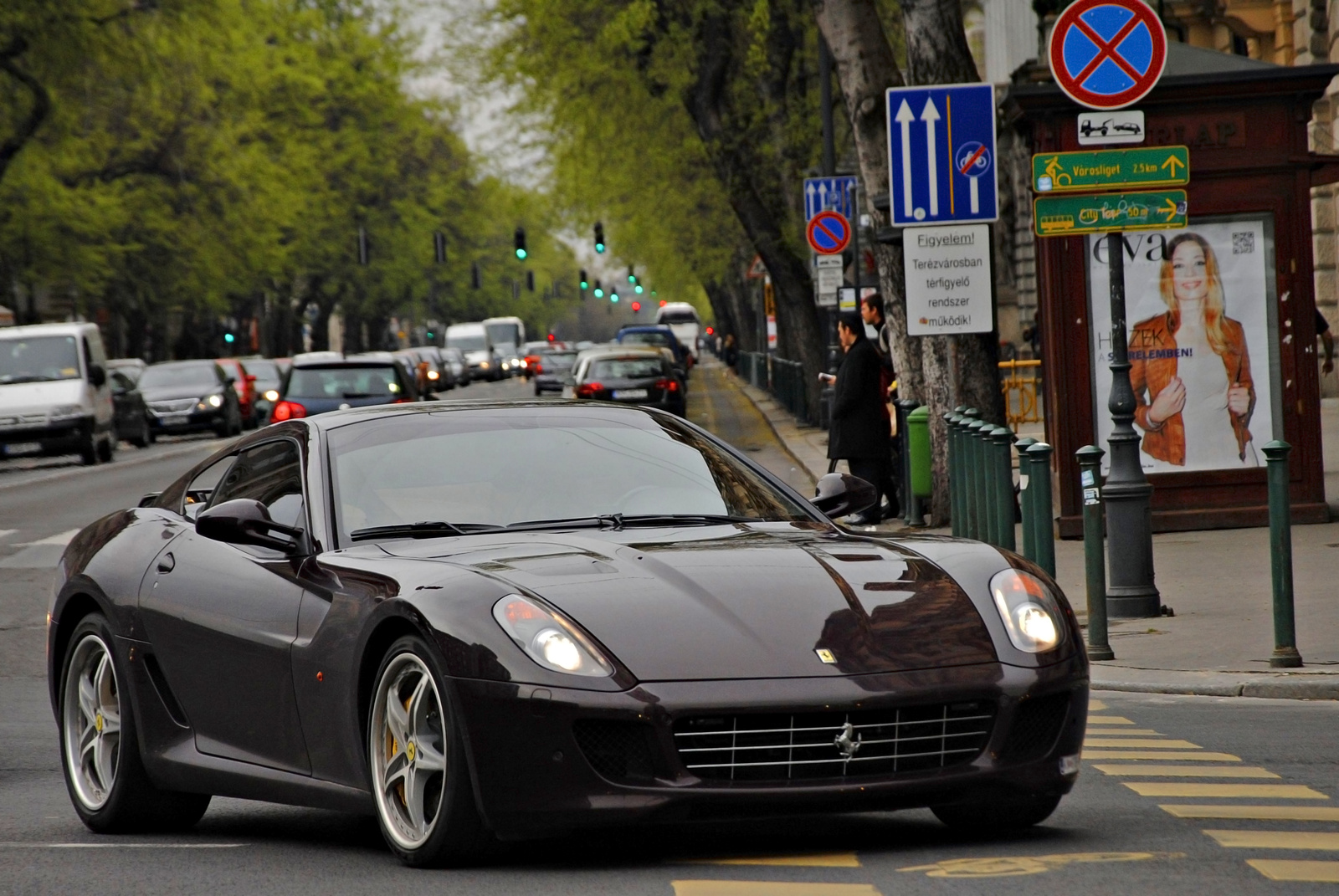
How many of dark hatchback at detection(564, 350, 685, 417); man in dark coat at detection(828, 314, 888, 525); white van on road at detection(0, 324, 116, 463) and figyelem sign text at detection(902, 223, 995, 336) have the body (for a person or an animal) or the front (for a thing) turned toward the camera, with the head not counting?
2

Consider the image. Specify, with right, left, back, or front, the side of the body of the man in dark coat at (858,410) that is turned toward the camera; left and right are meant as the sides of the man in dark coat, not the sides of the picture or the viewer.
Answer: left

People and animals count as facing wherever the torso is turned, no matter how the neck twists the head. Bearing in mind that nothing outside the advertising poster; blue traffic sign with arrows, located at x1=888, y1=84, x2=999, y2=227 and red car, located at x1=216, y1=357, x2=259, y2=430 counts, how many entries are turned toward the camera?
3

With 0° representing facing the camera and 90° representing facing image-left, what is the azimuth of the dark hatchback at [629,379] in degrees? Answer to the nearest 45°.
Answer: approximately 180°

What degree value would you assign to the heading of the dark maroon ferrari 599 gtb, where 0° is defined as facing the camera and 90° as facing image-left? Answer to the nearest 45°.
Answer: approximately 315°

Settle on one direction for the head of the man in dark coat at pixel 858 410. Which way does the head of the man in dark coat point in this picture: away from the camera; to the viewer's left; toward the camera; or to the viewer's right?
to the viewer's left

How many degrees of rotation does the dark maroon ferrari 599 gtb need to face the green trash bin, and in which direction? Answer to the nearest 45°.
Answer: approximately 135° to its left

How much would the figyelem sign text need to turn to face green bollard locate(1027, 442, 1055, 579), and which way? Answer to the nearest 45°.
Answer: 0° — it already faces it

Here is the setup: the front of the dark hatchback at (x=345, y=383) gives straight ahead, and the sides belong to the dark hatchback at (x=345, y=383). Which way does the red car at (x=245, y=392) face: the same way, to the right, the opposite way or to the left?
the opposite way

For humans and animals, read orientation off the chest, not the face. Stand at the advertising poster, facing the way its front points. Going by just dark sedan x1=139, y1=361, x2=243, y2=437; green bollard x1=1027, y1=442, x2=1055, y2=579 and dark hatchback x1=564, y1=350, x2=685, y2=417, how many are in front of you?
1
